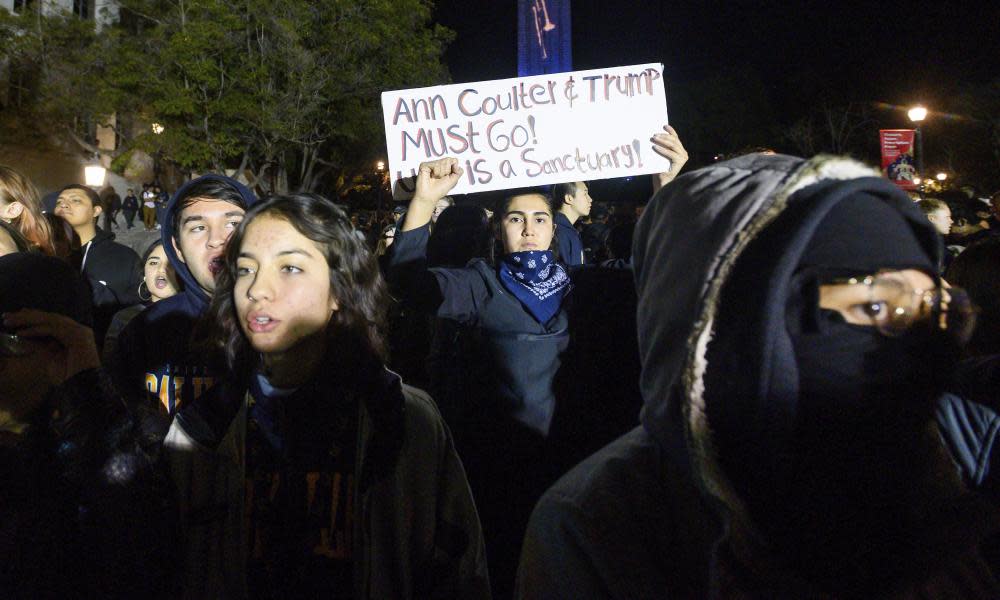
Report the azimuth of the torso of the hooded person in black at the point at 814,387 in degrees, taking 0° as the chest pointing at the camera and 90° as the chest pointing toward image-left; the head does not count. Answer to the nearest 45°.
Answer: approximately 315°

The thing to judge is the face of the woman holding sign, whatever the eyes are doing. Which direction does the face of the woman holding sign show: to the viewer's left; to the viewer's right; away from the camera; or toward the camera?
toward the camera

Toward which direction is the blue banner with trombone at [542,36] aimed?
toward the camera

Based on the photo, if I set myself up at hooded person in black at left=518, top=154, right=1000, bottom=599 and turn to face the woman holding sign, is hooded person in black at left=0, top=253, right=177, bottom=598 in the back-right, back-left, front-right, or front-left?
front-left

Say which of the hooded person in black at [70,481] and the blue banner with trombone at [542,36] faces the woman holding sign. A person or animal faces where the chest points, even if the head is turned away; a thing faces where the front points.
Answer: the blue banner with trombone

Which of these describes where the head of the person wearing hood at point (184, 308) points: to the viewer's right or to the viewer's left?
to the viewer's right

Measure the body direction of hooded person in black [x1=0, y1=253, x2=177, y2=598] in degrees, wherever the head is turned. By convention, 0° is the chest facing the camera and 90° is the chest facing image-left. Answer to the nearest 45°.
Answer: approximately 45°

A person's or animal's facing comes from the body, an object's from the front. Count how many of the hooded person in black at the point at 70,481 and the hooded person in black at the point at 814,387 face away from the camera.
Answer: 0

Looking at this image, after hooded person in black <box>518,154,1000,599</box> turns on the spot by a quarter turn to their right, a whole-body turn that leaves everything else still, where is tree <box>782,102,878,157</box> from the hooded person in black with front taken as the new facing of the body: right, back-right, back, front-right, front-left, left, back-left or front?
back-right

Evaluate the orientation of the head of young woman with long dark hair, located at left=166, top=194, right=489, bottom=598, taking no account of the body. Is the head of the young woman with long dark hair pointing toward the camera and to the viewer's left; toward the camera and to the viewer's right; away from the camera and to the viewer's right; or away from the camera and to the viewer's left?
toward the camera and to the viewer's left

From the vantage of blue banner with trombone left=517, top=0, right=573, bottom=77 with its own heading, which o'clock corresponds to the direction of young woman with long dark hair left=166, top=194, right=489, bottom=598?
The young woman with long dark hair is roughly at 12 o'clock from the blue banner with trombone.

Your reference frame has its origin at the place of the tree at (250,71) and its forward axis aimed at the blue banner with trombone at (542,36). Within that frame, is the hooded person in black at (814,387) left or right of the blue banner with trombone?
right

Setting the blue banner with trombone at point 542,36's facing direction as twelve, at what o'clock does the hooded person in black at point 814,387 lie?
The hooded person in black is roughly at 12 o'clock from the blue banner with trombone.

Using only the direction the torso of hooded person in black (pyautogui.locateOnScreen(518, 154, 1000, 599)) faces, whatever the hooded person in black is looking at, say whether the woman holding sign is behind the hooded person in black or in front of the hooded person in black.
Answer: behind
